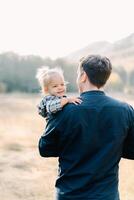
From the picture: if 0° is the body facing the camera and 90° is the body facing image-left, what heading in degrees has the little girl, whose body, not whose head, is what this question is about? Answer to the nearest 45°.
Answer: approximately 315°
